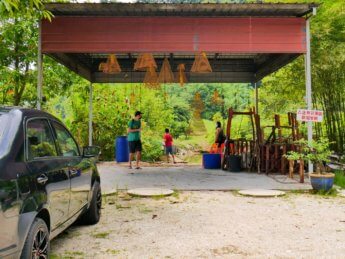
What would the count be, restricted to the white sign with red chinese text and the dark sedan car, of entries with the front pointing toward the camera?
1

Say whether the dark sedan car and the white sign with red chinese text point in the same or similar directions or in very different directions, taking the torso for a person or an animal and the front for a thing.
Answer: very different directions

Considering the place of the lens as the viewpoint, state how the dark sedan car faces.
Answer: facing away from the viewer and to the right of the viewer

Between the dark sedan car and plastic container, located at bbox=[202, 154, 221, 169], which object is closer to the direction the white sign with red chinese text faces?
the dark sedan car

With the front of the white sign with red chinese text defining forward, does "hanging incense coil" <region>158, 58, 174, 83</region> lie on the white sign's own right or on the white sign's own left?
on the white sign's own right

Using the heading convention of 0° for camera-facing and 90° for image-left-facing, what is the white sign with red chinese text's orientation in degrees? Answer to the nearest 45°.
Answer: approximately 0°

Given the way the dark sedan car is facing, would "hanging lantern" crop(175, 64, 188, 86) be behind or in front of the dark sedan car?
in front
